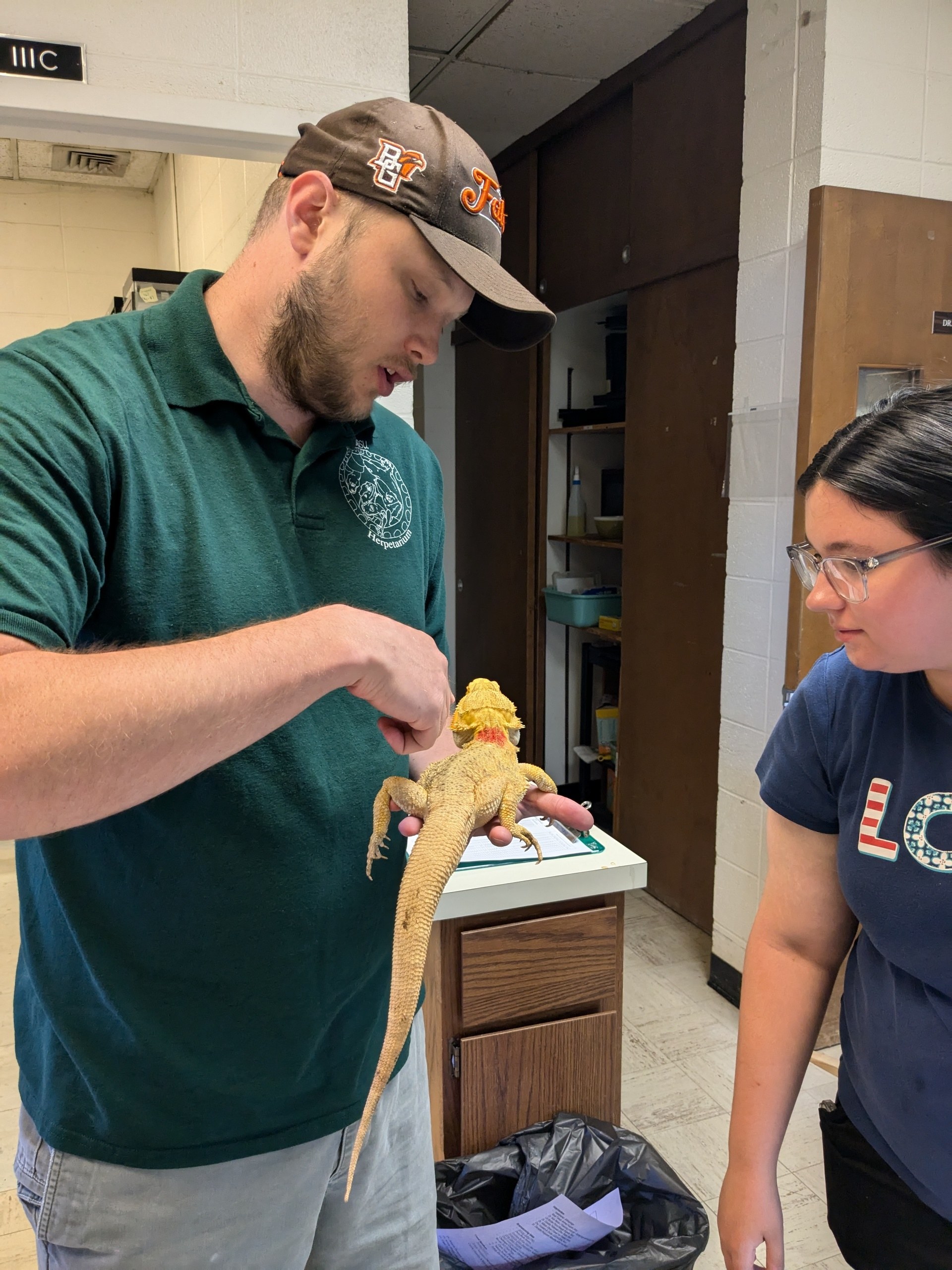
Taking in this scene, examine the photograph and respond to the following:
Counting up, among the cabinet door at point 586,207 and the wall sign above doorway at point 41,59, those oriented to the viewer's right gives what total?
0

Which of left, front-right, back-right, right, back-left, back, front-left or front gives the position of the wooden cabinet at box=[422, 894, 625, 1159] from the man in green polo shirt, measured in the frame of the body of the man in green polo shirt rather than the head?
left

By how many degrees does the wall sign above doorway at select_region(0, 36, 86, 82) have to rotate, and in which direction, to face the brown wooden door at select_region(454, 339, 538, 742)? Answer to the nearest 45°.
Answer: approximately 135° to its left

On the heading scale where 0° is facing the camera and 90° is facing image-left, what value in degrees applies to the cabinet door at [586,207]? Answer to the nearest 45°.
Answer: approximately 45°

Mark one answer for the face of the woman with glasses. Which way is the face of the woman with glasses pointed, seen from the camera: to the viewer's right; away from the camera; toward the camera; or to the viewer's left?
to the viewer's left

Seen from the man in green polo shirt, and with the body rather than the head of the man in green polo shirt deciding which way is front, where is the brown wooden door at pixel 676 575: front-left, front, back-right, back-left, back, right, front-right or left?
left

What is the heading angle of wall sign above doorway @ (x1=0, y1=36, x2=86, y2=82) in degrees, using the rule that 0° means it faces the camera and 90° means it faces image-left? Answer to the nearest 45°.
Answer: approximately 0°

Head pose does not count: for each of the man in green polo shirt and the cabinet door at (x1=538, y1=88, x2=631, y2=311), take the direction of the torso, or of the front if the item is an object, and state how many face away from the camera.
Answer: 0

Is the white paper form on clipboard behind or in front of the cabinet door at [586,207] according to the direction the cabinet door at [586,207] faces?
in front

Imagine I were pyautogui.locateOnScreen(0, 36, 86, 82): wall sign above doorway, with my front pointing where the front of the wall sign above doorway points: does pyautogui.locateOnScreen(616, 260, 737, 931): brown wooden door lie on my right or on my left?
on my left

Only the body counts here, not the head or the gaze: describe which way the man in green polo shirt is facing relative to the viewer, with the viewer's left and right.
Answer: facing the viewer and to the right of the viewer
